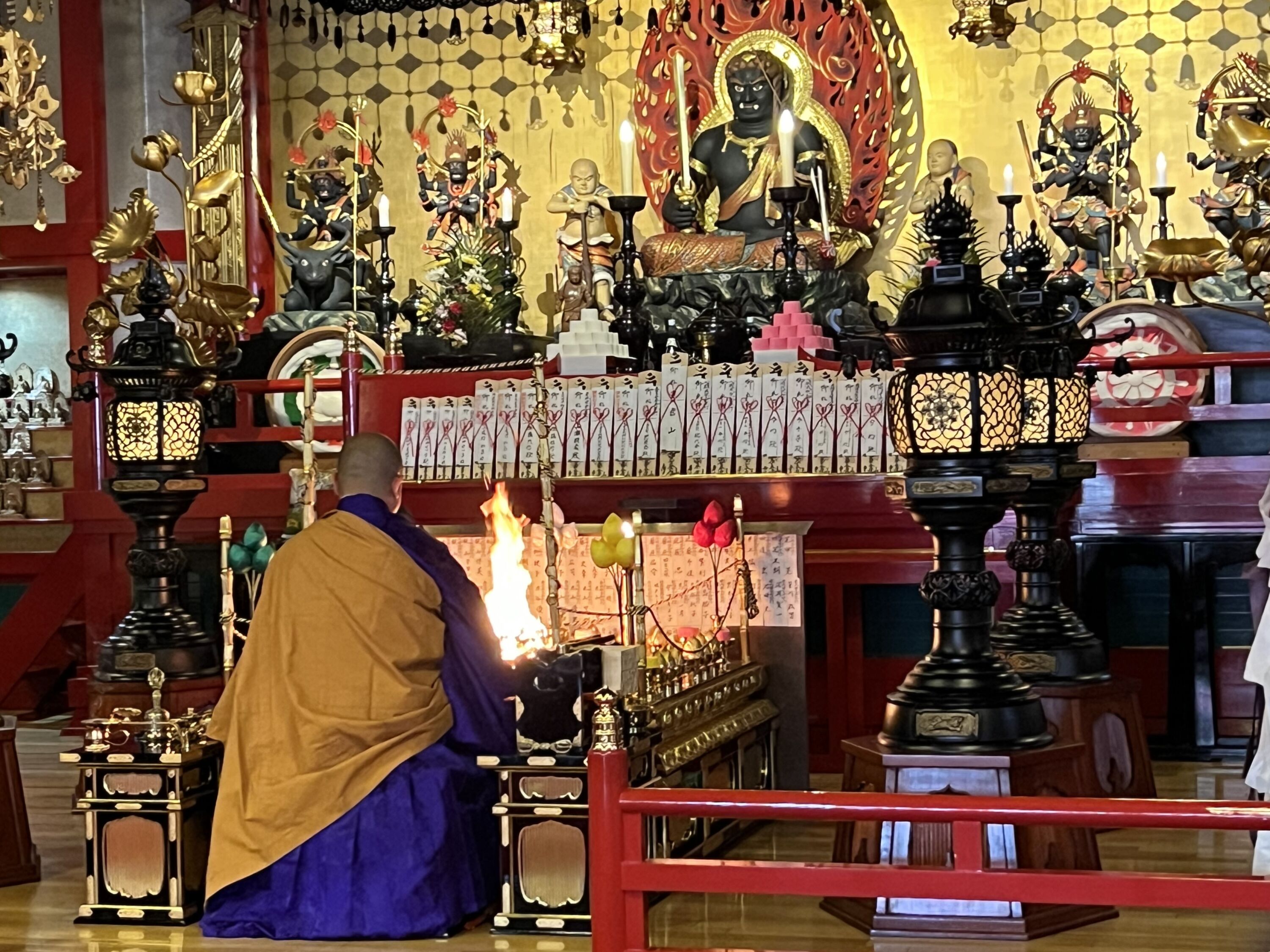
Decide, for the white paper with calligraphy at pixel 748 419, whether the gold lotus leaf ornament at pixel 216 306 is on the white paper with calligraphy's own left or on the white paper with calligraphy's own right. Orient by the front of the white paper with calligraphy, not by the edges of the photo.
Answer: on the white paper with calligraphy's own right

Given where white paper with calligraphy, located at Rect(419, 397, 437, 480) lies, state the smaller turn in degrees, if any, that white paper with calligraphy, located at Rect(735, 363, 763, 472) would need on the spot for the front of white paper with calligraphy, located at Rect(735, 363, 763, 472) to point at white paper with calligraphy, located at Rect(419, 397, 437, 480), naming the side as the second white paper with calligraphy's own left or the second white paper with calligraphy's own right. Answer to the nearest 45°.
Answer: approximately 90° to the second white paper with calligraphy's own right

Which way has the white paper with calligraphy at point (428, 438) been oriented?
toward the camera

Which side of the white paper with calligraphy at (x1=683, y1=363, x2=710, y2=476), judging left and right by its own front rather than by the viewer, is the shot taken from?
front

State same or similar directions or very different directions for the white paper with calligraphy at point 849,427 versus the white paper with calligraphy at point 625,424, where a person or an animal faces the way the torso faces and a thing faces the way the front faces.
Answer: same or similar directions

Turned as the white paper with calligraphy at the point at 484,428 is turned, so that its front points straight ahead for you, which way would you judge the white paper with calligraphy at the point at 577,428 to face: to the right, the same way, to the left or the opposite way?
the same way

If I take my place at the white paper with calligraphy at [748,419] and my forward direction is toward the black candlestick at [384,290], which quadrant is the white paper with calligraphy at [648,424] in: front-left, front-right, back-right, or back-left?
front-left

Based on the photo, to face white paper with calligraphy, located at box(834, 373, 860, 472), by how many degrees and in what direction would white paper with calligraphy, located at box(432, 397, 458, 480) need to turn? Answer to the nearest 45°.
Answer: approximately 45° to its left

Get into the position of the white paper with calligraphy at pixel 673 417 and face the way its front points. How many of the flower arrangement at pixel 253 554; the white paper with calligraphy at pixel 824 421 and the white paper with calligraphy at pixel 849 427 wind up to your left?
2

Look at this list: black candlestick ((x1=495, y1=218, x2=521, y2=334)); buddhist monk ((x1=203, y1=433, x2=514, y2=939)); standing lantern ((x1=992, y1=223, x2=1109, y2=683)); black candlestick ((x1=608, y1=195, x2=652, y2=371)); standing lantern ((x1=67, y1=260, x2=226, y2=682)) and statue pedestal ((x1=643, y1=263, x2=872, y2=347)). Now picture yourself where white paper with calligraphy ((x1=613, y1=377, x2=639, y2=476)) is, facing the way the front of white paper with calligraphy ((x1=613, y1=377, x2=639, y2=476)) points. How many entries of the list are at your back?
3

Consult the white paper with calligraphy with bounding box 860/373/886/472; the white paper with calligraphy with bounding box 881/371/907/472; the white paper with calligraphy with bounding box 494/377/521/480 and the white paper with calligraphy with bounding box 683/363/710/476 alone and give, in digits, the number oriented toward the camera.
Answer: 4

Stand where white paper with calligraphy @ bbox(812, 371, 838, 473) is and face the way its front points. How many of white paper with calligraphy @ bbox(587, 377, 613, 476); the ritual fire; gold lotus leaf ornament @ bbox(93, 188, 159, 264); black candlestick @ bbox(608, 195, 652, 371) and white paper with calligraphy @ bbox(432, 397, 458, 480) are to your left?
0

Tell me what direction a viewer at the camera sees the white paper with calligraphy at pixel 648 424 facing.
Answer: facing the viewer

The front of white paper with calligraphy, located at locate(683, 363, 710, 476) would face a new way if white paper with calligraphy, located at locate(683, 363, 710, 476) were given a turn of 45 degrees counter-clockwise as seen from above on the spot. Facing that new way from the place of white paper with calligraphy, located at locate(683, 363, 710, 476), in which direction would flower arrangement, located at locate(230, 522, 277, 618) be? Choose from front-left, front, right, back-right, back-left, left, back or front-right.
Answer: back-right

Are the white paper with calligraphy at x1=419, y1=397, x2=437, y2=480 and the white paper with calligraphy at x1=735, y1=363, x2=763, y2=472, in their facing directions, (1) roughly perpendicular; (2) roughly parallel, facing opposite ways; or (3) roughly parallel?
roughly parallel

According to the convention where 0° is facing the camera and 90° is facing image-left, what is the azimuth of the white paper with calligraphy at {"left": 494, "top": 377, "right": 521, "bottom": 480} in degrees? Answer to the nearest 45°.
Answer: approximately 0°

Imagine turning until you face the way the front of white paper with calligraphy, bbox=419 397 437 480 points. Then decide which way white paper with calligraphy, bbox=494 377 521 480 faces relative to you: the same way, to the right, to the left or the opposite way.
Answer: the same way

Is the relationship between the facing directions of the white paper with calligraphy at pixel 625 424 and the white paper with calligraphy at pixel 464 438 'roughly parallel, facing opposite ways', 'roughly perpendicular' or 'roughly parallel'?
roughly parallel

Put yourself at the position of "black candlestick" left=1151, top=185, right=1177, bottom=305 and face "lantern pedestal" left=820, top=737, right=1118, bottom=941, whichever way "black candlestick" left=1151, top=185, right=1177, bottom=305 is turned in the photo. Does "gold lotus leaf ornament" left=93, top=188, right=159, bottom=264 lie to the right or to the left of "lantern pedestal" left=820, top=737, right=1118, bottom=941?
right

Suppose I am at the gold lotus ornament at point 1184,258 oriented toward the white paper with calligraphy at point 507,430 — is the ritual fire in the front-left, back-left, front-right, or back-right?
front-left

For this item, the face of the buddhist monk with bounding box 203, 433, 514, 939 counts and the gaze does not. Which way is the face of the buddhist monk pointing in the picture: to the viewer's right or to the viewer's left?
to the viewer's right
